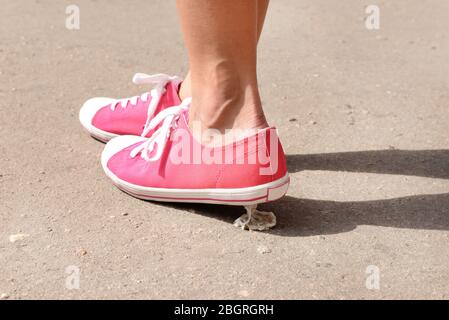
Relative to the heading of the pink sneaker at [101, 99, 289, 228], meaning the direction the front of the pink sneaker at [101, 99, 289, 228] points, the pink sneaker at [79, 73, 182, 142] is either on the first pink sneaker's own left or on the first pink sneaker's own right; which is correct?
on the first pink sneaker's own right

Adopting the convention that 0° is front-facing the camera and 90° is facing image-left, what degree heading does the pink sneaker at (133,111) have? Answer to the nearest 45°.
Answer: approximately 90°

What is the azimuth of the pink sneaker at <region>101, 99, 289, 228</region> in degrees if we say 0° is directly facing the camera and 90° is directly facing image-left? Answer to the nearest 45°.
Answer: approximately 90°

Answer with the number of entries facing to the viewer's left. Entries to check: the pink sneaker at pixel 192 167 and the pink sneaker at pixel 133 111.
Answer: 2

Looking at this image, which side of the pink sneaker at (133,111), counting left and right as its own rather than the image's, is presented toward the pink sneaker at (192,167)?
left
